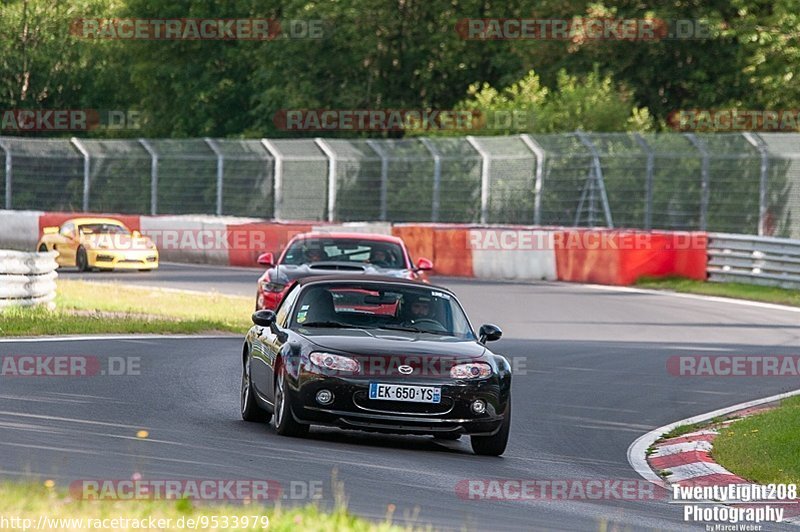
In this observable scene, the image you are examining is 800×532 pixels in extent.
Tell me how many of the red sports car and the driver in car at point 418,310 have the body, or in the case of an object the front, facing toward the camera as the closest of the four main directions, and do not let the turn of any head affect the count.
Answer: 2

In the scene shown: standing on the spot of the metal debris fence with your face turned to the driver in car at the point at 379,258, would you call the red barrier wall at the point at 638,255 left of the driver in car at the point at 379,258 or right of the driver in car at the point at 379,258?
left

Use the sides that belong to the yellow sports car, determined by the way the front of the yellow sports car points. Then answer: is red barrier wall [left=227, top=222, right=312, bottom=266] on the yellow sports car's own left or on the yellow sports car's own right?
on the yellow sports car's own left

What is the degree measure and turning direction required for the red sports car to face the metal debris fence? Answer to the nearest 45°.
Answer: approximately 180°

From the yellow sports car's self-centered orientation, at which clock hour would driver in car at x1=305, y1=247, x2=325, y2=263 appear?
The driver in car is roughly at 1 o'clock from the yellow sports car.

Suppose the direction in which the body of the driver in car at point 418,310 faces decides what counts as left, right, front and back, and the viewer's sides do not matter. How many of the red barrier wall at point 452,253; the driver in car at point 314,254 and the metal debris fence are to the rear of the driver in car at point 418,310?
3

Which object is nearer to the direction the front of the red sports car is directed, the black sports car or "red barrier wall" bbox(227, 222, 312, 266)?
the black sports car

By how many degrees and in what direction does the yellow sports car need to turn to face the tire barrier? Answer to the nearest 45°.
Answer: approximately 45° to its right

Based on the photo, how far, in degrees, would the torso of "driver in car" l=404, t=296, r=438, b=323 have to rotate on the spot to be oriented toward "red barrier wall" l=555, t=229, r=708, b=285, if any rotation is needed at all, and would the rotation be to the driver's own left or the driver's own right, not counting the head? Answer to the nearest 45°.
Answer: approximately 180°

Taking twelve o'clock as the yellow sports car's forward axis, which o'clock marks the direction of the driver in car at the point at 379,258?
The driver in car is roughly at 1 o'clock from the yellow sports car.

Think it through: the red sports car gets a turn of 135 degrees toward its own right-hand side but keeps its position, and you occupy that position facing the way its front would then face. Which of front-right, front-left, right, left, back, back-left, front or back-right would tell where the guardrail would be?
right

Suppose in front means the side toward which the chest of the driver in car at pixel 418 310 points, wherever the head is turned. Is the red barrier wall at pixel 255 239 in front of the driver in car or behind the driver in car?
behind

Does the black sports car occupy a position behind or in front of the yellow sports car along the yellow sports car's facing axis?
in front

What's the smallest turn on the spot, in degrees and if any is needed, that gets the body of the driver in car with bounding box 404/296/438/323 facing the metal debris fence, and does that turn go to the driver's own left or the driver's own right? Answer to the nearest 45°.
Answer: approximately 180°

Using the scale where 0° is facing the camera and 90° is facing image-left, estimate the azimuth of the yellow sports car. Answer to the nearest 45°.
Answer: approximately 315°
